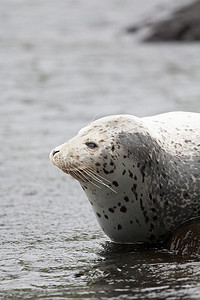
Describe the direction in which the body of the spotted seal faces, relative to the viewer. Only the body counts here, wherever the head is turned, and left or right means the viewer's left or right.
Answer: facing to the left of the viewer

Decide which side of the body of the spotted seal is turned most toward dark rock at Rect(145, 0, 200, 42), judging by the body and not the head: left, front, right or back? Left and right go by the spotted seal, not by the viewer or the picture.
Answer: right
